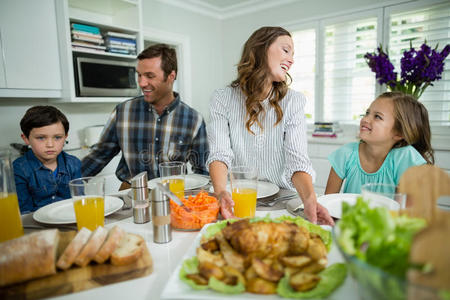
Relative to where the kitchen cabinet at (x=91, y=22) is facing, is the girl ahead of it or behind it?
ahead

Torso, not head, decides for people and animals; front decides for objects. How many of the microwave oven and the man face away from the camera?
0

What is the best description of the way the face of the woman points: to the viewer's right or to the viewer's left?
to the viewer's right

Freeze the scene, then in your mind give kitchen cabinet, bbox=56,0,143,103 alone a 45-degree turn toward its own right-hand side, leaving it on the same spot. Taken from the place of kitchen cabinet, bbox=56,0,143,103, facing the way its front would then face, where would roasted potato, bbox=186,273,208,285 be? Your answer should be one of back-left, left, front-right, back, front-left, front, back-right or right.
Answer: front

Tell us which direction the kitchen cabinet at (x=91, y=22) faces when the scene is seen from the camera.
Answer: facing the viewer and to the right of the viewer

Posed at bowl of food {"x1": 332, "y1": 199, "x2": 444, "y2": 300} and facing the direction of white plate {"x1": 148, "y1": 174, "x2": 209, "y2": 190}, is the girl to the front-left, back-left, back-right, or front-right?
front-right

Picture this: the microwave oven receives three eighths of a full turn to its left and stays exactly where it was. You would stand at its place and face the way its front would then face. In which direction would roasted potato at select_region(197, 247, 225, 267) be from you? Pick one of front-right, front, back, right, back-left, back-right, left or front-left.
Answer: back

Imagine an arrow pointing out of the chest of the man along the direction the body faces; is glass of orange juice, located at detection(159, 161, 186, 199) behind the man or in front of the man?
in front

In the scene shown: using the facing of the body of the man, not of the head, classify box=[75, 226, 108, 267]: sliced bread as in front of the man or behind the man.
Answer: in front

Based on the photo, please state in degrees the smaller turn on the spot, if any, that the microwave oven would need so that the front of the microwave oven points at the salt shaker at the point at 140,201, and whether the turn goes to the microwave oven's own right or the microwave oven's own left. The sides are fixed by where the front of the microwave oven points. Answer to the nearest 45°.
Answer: approximately 45° to the microwave oven's own right

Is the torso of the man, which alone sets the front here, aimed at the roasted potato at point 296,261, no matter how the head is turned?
yes

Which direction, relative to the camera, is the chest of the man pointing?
toward the camera

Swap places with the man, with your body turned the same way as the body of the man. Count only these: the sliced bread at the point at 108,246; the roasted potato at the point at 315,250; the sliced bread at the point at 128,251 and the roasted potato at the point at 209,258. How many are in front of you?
4
